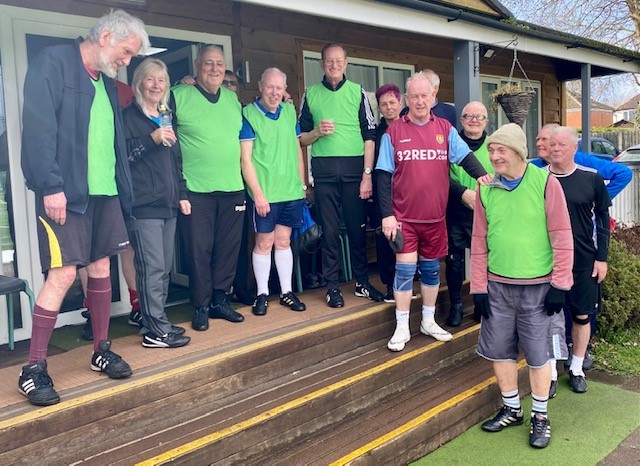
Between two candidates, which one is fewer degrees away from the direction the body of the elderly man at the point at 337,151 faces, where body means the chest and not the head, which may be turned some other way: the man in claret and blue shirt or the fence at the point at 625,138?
the man in claret and blue shirt

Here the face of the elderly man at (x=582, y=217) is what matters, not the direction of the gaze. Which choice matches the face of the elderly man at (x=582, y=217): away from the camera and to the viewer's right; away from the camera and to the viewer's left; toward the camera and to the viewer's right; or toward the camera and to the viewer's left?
toward the camera and to the viewer's left

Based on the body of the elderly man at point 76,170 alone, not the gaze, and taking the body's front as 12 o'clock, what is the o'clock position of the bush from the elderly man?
The bush is roughly at 10 o'clock from the elderly man.

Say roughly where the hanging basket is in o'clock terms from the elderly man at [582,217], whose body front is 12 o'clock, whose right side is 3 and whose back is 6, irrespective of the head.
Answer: The hanging basket is roughly at 4 o'clock from the elderly man.

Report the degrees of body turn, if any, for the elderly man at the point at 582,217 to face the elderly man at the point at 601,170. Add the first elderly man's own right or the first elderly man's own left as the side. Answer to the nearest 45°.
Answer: approximately 135° to the first elderly man's own right

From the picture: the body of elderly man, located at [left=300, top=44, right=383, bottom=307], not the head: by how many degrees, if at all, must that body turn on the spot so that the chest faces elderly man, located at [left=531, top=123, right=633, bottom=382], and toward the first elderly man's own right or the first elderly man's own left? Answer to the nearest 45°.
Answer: approximately 90° to the first elderly man's own left

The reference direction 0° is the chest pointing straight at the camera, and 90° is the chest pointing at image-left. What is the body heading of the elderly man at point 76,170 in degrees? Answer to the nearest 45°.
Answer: approximately 315°

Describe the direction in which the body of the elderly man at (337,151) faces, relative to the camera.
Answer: toward the camera

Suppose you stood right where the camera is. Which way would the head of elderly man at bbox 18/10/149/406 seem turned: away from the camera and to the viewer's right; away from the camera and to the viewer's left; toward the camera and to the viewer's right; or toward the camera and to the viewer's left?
toward the camera and to the viewer's right

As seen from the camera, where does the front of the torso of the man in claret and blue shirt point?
toward the camera

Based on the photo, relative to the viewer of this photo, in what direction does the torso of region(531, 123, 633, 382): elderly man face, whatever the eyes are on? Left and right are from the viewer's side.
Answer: facing the viewer and to the left of the viewer
